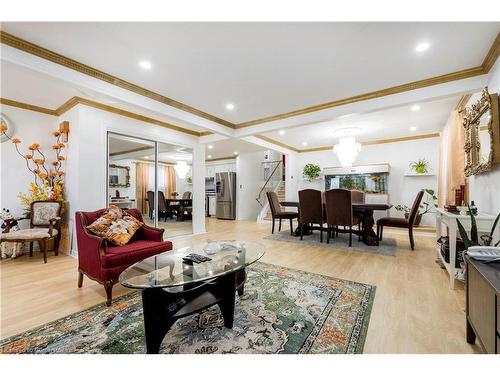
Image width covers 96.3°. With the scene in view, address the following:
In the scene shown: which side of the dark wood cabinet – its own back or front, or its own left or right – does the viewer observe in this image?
left

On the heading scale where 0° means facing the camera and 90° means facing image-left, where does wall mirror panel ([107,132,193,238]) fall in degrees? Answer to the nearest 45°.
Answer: approximately 315°

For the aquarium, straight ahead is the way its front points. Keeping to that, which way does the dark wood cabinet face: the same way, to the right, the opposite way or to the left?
to the right

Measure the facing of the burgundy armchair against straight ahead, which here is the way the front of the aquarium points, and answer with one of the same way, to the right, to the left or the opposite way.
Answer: to the left

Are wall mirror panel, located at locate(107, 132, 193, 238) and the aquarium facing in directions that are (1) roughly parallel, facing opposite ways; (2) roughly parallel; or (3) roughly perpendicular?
roughly perpendicular

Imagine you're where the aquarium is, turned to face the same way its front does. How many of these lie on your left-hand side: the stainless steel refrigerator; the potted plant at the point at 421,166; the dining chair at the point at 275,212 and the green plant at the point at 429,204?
2

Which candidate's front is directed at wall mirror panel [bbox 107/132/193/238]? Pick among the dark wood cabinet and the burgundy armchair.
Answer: the dark wood cabinet

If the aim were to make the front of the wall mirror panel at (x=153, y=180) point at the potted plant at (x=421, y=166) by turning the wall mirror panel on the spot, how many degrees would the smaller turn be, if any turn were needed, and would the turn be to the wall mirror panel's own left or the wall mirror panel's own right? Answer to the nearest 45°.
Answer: approximately 45° to the wall mirror panel's own left

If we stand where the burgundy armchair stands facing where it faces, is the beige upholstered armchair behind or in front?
behind

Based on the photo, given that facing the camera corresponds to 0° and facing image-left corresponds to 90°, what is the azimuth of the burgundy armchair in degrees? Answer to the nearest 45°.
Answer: approximately 315°

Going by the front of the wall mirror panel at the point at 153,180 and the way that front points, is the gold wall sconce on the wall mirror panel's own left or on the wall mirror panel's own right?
on the wall mirror panel's own right

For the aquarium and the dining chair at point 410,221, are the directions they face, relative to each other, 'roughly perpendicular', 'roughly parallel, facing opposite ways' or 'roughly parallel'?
roughly perpendicular

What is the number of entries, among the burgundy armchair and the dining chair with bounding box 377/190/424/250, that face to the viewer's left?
1

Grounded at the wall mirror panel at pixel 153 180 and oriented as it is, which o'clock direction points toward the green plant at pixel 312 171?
The green plant is roughly at 10 o'clock from the wall mirror panel.

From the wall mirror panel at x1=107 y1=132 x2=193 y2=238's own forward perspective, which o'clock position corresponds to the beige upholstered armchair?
The beige upholstered armchair is roughly at 4 o'clock from the wall mirror panel.

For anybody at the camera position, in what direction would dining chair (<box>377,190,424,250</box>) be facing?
facing to the left of the viewer

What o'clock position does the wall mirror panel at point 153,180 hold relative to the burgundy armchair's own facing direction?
The wall mirror panel is roughly at 8 o'clock from the burgundy armchair.

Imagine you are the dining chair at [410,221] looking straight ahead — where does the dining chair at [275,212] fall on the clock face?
the dining chair at [275,212] is roughly at 12 o'clock from the dining chair at [410,221].
